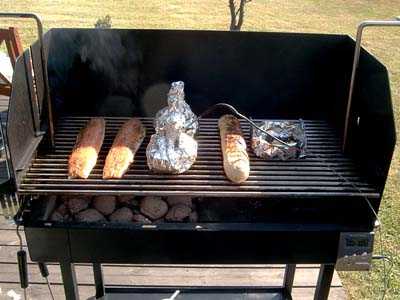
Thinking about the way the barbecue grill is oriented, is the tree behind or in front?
behind

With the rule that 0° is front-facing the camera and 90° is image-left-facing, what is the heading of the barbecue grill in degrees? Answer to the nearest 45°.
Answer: approximately 0°
